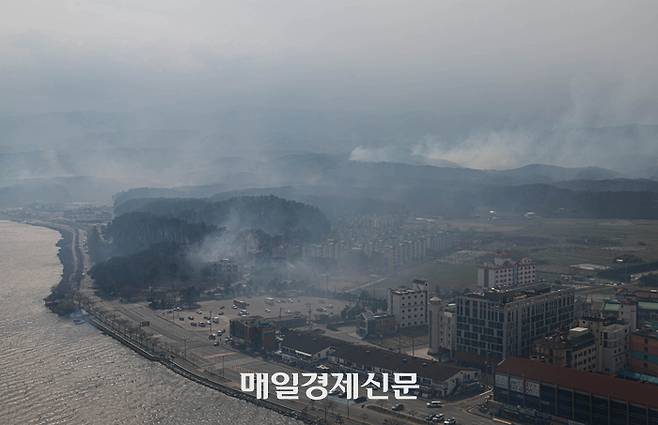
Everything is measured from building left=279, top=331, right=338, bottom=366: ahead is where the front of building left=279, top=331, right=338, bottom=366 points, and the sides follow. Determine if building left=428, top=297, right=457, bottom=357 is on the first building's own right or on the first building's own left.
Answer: on the first building's own left

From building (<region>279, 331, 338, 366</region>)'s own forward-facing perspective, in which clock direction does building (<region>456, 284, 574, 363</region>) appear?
building (<region>456, 284, 574, 363</region>) is roughly at 8 o'clock from building (<region>279, 331, 338, 366</region>).

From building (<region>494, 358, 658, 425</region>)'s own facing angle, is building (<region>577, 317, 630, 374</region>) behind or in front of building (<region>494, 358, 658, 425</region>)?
behind

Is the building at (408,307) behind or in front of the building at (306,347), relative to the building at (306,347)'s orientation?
behind

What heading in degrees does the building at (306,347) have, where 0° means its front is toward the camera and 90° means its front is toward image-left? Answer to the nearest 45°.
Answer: approximately 45°

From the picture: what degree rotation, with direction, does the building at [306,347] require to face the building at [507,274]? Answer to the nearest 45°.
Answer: approximately 180°

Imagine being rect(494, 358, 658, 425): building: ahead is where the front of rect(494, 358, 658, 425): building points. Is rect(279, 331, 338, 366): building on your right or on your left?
on your right

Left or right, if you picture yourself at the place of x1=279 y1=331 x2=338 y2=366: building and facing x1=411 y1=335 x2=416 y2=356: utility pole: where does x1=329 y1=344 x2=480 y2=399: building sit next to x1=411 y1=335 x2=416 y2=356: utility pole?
right

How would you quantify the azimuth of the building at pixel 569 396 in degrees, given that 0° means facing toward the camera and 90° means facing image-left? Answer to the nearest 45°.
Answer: approximately 45°
